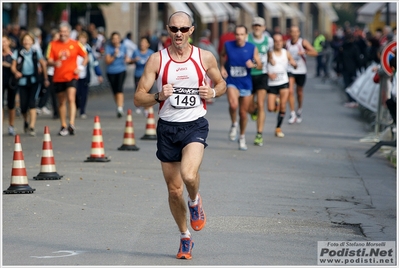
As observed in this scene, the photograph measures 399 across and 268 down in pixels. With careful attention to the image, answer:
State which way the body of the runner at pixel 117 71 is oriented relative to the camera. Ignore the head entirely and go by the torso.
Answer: toward the camera

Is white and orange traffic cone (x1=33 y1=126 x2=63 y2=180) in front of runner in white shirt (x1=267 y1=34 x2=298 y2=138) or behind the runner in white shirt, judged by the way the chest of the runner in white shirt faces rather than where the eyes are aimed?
in front

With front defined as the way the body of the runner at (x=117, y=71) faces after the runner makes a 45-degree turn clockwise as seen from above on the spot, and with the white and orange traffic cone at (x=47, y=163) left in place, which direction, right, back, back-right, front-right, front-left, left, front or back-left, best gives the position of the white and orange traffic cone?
front-left

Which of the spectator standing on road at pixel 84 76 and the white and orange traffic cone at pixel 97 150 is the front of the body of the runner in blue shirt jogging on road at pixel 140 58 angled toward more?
the white and orange traffic cone

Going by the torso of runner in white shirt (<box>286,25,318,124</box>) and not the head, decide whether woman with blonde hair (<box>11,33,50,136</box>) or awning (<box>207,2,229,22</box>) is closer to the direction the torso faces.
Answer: the woman with blonde hair

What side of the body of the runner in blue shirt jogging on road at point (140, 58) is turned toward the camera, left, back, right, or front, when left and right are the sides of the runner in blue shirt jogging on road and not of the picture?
front

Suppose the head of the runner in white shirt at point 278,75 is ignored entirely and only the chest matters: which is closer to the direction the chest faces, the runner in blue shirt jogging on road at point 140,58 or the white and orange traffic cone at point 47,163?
the white and orange traffic cone

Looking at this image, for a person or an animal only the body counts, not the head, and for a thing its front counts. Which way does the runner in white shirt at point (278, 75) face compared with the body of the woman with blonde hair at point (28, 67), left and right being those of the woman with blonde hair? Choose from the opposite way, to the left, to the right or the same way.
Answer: the same way

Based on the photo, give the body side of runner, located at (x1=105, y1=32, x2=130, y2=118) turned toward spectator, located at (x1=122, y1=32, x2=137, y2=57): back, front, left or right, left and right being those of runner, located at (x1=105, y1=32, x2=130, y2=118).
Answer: back

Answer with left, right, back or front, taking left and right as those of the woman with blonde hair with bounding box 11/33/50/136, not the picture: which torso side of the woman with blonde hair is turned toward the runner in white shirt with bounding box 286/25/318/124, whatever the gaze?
left

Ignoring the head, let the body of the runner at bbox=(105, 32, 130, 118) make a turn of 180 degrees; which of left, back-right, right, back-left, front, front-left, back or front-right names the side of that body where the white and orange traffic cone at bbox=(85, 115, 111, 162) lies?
back

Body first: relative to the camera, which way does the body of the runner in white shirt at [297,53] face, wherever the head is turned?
toward the camera

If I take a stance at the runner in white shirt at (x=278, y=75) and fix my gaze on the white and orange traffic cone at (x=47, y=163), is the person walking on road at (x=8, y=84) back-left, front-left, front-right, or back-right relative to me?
front-right

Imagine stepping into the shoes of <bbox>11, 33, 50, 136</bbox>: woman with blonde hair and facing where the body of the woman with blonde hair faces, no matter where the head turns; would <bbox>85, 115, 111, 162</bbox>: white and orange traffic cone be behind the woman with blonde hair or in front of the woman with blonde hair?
in front

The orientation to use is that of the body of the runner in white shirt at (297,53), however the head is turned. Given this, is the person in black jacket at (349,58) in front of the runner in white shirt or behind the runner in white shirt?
behind

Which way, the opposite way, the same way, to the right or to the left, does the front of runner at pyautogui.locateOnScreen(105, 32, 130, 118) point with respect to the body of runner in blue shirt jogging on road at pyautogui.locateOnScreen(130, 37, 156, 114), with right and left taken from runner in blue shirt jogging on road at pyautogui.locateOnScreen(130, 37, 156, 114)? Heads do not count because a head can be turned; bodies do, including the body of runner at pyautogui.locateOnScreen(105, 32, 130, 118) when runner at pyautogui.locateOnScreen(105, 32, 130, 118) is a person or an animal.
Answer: the same way
